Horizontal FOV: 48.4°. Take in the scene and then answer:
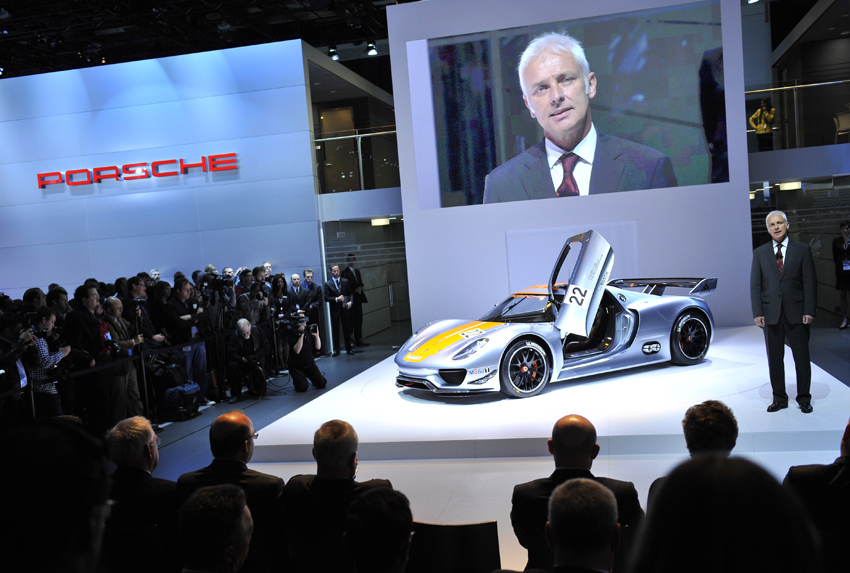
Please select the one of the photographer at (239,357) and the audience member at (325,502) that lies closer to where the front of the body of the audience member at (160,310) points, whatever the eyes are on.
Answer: the photographer

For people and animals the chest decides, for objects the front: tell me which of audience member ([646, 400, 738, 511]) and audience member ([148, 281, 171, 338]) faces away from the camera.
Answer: audience member ([646, 400, 738, 511])

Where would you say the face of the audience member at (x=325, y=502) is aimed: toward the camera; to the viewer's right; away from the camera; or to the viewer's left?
away from the camera

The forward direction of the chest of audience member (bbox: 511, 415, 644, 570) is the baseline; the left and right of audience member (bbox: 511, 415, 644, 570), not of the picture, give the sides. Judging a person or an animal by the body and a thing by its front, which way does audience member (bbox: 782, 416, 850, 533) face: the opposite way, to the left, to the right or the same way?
the same way

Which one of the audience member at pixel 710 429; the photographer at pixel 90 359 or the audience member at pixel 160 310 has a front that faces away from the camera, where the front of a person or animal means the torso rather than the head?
the audience member at pixel 710 429

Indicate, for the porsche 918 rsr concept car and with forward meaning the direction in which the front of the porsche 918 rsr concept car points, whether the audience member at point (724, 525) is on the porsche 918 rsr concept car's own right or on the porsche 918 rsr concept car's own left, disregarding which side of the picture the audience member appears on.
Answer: on the porsche 918 rsr concept car's own left

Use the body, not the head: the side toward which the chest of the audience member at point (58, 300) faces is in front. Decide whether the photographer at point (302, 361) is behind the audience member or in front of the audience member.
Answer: in front

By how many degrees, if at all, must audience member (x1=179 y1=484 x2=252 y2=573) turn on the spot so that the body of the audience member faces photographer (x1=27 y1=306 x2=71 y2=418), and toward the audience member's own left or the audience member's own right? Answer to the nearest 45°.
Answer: approximately 45° to the audience member's own left

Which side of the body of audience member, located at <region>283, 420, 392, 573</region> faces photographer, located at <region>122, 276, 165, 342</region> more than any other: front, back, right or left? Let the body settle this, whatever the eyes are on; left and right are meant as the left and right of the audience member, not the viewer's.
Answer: front

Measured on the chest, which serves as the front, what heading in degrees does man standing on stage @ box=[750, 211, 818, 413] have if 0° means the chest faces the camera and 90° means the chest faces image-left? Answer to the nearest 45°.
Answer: approximately 0°

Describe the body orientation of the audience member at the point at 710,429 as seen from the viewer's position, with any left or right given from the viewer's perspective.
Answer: facing away from the viewer

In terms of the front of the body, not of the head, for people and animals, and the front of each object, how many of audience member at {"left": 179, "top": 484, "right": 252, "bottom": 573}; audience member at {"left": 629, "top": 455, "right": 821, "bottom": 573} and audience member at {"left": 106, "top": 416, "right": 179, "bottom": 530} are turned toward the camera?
0

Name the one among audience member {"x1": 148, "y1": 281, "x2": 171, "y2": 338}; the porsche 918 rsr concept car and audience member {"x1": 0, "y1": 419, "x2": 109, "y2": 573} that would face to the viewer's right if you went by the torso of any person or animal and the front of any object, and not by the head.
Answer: audience member {"x1": 148, "y1": 281, "x2": 171, "y2": 338}

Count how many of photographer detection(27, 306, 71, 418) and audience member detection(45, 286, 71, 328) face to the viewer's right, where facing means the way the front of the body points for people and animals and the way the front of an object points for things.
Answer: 2

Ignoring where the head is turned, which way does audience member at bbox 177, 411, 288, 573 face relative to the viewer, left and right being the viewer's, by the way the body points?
facing away from the viewer and to the right of the viewer

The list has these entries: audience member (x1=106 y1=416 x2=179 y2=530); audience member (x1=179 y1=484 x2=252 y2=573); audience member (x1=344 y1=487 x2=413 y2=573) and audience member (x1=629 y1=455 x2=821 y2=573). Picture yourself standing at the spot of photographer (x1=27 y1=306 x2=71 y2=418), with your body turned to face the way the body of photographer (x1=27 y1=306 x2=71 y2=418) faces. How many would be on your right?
4

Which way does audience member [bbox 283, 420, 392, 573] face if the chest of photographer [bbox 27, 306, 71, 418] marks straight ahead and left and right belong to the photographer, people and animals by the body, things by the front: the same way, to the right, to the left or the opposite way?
to the left
